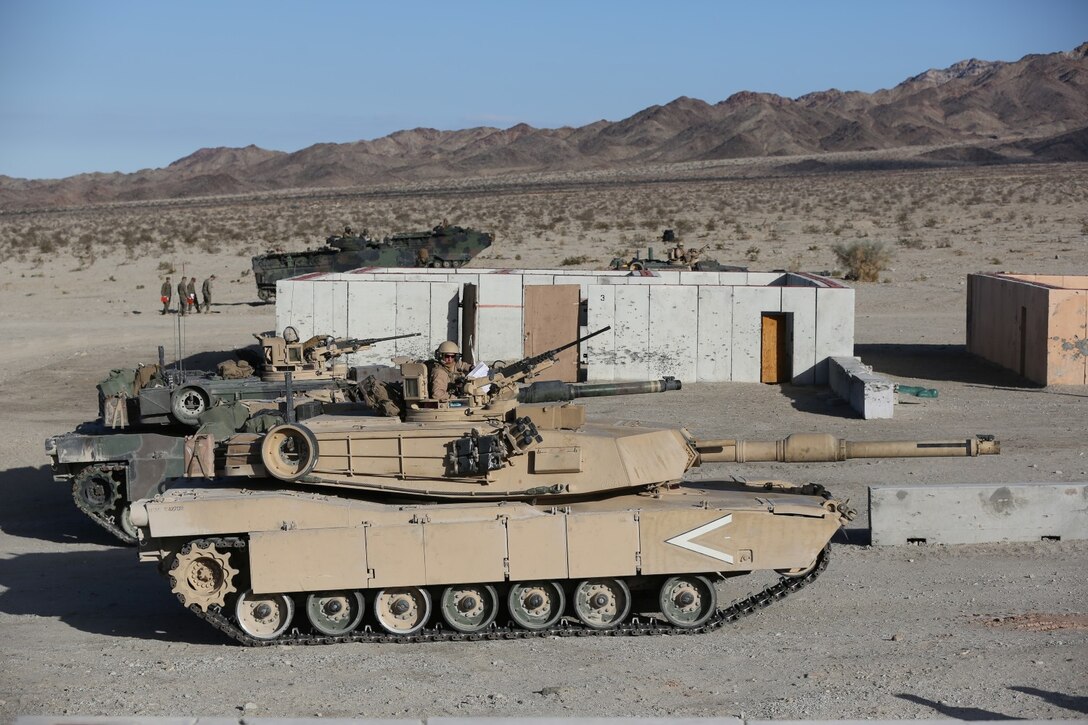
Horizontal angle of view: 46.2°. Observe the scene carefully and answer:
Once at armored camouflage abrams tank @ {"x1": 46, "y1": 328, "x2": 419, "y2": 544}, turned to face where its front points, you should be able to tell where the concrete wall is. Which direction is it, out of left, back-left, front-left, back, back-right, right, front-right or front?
front-left

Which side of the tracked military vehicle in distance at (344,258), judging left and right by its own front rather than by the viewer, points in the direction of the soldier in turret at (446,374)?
right

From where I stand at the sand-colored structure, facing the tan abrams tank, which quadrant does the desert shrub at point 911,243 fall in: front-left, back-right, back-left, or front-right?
back-right

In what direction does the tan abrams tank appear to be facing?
to the viewer's right

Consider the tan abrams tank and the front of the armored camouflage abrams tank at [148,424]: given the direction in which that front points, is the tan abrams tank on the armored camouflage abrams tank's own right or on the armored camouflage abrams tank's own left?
on the armored camouflage abrams tank's own right

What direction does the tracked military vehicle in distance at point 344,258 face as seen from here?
to the viewer's right

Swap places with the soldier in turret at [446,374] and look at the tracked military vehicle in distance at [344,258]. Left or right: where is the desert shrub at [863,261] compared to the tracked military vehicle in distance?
right

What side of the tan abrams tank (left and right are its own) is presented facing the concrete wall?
left

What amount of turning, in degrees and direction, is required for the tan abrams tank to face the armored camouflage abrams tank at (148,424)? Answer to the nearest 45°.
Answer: approximately 135° to its left
